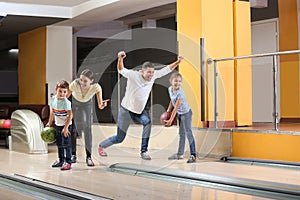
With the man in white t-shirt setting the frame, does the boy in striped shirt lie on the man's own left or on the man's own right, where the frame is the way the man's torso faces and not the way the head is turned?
on the man's own right

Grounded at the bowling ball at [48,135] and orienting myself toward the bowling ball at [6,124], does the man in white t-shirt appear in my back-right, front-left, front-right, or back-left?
back-right
